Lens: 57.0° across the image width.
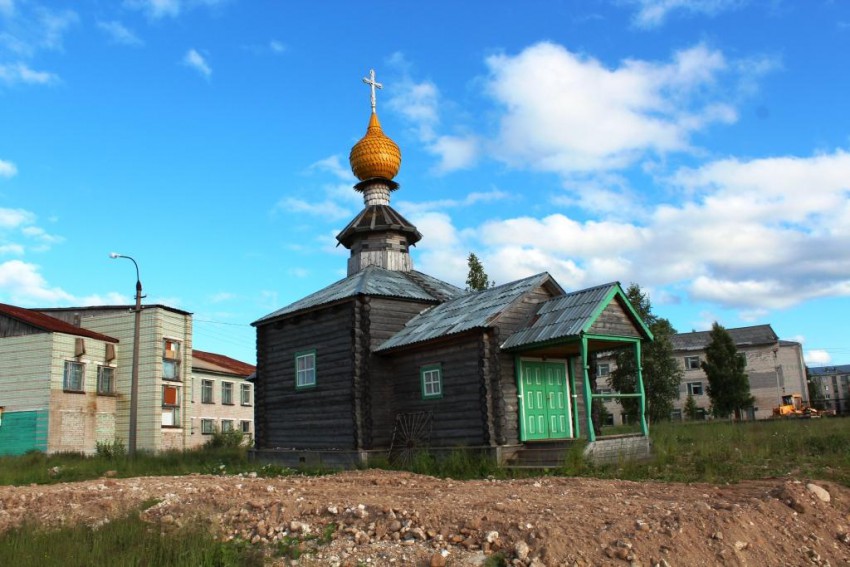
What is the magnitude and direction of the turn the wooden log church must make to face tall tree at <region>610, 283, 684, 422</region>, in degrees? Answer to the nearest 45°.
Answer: approximately 90° to its left

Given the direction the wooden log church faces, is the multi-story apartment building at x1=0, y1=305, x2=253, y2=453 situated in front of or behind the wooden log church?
behind

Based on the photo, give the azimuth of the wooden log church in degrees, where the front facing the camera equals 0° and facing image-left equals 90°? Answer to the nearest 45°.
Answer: approximately 315°

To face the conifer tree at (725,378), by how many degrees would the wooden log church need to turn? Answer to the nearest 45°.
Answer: approximately 90° to its left

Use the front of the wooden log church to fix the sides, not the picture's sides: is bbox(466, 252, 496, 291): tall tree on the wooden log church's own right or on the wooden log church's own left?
on the wooden log church's own left

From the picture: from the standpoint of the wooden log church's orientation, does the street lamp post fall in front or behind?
behind
